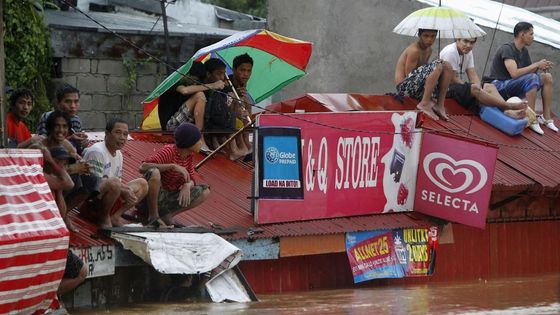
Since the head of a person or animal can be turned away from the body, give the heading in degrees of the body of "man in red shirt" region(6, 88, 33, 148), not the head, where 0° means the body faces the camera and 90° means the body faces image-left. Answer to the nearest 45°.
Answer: approximately 315°

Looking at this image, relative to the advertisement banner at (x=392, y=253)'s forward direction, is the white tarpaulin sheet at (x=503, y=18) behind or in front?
behind

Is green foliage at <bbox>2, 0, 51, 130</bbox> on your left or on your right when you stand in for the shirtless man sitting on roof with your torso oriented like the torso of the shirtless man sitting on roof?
on your right

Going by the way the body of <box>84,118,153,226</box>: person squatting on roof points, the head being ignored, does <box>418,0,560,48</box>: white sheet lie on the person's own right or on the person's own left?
on the person's own left

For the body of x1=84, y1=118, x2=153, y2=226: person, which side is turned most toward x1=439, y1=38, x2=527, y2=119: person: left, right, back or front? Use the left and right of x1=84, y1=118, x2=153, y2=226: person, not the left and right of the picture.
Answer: left

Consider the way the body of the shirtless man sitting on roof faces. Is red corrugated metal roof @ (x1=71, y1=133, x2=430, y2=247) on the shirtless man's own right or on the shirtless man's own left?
on the shirtless man's own right

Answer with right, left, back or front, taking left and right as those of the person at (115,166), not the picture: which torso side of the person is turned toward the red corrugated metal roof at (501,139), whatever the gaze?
left

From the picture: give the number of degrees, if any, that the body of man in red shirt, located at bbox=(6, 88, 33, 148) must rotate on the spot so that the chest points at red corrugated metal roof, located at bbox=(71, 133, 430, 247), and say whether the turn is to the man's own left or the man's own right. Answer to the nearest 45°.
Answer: approximately 90° to the man's own left

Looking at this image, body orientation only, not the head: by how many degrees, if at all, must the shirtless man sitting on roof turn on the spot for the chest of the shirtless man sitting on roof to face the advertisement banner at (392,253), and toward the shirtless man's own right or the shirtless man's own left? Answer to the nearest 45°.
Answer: approximately 45° to the shirtless man's own right

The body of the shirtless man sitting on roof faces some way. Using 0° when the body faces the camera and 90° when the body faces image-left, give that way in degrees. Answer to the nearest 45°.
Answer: approximately 315°
